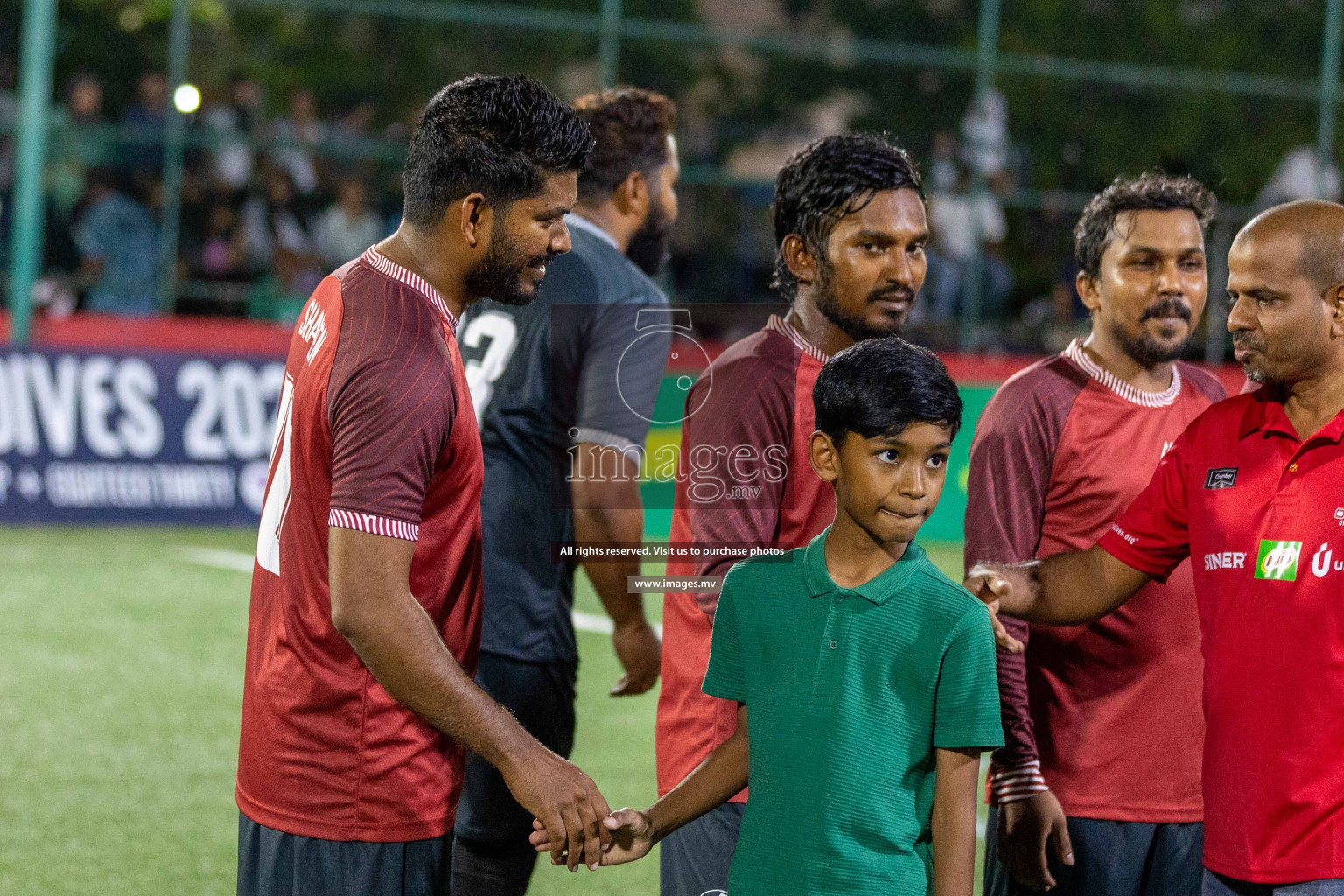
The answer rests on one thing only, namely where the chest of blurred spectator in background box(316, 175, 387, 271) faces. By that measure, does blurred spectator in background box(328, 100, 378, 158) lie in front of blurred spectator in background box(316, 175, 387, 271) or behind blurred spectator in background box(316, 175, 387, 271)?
behind

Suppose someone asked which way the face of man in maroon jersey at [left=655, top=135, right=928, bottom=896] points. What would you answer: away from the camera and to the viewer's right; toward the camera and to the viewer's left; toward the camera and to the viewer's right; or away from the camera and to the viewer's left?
toward the camera and to the viewer's right

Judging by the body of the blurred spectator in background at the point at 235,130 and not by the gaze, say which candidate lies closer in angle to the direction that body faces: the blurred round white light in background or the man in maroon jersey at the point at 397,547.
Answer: the man in maroon jersey

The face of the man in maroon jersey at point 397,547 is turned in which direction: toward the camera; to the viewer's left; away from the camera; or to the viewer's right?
to the viewer's right

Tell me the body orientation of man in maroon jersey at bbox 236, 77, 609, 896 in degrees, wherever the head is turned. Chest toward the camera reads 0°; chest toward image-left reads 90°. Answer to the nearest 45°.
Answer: approximately 270°

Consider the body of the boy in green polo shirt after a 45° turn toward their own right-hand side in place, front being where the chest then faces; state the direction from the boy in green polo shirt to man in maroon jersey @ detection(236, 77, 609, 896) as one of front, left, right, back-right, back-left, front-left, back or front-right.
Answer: front-right

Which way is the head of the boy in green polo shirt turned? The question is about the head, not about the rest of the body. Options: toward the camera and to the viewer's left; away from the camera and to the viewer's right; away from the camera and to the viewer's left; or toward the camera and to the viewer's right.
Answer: toward the camera and to the viewer's right

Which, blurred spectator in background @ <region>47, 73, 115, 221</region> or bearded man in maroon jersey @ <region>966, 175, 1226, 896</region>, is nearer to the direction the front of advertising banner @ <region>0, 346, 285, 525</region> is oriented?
the bearded man in maroon jersey
